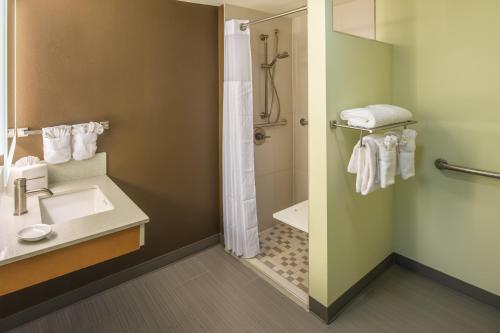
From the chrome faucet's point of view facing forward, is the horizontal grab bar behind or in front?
in front

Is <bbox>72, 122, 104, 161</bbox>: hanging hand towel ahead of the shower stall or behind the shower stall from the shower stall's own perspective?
ahead

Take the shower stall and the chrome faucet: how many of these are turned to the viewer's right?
1

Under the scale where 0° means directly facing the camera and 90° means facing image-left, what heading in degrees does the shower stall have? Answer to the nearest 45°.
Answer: approximately 45°

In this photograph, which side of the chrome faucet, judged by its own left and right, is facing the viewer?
right

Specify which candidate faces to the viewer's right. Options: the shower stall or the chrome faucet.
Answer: the chrome faucet

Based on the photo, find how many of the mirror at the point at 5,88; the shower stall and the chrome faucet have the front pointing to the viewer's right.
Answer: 2

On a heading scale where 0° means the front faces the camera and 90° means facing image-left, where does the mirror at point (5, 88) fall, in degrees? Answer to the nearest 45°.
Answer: approximately 270°
